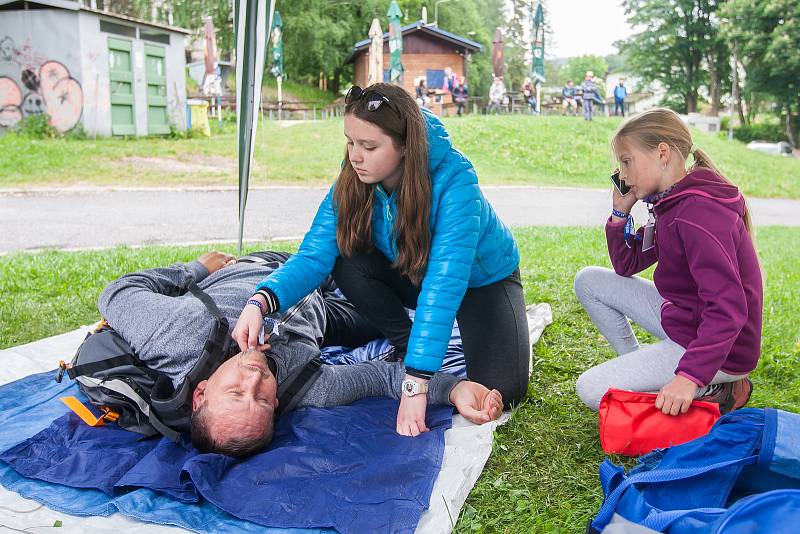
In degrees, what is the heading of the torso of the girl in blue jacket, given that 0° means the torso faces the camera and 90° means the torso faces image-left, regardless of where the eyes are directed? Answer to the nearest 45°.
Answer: approximately 45°

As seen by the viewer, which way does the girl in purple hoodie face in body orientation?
to the viewer's left

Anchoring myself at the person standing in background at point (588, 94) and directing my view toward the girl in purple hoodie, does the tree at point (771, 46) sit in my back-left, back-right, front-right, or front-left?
back-left

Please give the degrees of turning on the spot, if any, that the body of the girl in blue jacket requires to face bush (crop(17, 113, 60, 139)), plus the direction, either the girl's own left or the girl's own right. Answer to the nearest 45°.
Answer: approximately 90° to the girl's own right

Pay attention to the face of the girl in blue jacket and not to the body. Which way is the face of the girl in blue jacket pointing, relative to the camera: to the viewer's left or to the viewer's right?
to the viewer's left

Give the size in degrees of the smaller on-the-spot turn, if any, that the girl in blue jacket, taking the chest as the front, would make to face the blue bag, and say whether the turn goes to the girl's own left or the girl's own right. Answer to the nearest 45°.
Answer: approximately 90° to the girl's own left

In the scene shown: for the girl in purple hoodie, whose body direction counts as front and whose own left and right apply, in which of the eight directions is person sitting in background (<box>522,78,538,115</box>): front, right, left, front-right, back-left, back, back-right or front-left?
right

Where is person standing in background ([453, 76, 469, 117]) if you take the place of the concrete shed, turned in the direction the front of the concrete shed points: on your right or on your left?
on your left

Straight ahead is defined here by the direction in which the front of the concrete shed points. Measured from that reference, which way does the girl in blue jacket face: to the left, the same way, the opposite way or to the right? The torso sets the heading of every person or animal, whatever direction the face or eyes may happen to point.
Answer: to the right

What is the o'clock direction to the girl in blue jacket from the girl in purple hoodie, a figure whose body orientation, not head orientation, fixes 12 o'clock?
The girl in blue jacket is roughly at 12 o'clock from the girl in purple hoodie.

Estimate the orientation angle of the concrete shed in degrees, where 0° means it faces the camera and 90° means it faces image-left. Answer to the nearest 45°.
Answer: approximately 315°

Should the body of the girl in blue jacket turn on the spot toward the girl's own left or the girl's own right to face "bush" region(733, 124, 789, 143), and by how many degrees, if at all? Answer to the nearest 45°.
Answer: approximately 180°

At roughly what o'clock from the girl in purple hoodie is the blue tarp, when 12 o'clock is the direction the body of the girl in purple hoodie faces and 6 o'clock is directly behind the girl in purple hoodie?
The blue tarp is roughly at 11 o'clock from the girl in purple hoodie.

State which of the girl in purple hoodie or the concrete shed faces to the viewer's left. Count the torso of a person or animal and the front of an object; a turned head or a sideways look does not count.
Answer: the girl in purple hoodie

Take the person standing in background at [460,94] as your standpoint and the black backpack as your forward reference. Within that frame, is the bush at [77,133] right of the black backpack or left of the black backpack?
right

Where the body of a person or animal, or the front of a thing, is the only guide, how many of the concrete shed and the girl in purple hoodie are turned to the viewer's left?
1

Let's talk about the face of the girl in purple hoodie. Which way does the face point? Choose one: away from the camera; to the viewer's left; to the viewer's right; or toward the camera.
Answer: to the viewer's left
